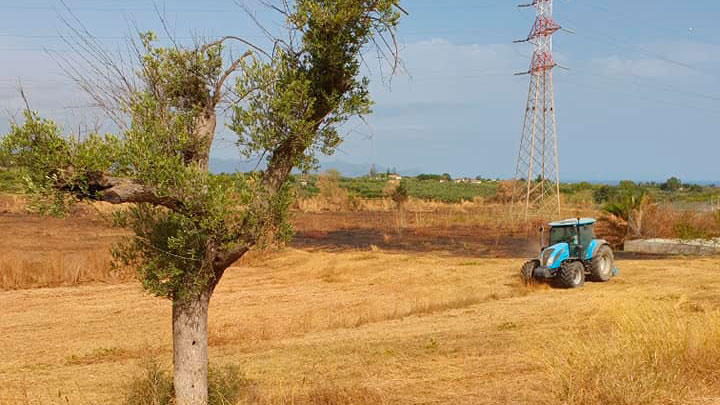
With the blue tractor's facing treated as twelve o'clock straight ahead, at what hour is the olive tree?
The olive tree is roughly at 11 o'clock from the blue tractor.

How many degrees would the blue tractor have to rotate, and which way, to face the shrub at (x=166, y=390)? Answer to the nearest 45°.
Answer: approximately 45° to its left

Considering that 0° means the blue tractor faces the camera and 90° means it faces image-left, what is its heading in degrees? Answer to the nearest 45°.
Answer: approximately 45°
